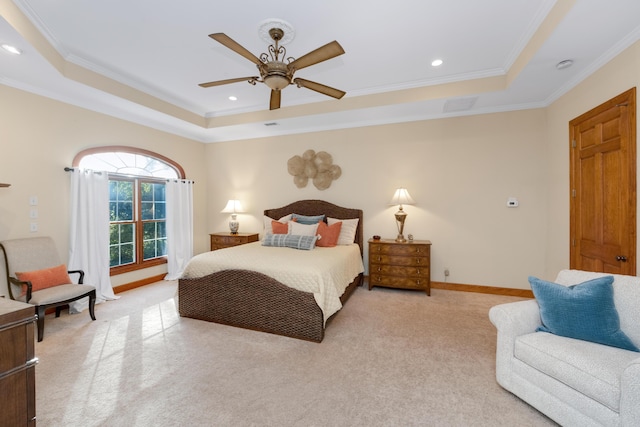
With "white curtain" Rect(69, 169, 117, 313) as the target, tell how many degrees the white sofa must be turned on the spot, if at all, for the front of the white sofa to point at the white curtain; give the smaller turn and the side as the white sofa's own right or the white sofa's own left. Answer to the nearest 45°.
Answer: approximately 45° to the white sofa's own right

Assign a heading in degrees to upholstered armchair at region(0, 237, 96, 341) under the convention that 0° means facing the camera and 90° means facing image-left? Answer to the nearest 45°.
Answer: approximately 315°

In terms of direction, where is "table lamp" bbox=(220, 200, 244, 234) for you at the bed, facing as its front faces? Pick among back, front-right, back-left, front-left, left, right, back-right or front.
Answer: back-right

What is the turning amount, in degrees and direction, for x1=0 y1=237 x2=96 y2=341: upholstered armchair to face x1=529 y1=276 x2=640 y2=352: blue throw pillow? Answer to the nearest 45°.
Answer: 0° — it already faces it

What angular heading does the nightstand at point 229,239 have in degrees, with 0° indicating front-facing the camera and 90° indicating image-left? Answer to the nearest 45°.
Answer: approximately 45°

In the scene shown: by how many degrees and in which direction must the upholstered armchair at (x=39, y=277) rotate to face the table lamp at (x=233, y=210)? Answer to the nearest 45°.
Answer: approximately 45° to its left

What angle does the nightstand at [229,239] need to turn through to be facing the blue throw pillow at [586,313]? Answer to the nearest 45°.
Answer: approximately 90° to its left

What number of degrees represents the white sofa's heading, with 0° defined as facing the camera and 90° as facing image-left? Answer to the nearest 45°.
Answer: approximately 45°

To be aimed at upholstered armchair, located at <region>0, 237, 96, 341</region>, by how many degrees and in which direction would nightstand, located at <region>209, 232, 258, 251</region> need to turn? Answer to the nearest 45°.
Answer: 0° — it already faces it

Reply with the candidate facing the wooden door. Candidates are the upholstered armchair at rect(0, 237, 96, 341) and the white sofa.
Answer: the upholstered armchair

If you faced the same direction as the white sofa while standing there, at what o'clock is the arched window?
The arched window is roughly at 1 o'clock from the white sofa.
